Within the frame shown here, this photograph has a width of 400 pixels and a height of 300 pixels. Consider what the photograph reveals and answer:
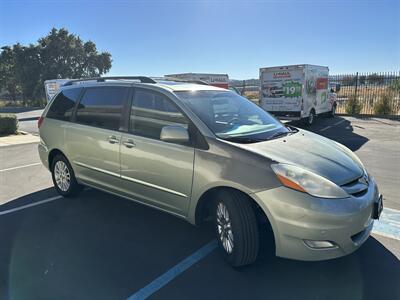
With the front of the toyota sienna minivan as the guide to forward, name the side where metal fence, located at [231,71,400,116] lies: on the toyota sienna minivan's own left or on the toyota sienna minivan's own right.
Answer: on the toyota sienna minivan's own left

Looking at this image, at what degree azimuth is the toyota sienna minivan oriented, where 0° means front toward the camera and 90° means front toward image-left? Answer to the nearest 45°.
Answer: approximately 315°

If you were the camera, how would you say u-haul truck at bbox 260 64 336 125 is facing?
facing away from the viewer and to the right of the viewer

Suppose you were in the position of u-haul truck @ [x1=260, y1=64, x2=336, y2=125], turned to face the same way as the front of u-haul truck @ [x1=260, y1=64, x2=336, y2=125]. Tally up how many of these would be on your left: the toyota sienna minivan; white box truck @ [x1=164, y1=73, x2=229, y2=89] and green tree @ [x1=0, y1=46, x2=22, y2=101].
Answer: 2

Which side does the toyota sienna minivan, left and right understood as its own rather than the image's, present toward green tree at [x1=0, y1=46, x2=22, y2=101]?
back

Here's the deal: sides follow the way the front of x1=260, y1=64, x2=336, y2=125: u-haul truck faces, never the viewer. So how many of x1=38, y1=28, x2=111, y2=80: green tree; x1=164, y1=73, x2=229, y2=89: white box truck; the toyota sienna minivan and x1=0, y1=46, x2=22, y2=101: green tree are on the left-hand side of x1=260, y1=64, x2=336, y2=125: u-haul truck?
3

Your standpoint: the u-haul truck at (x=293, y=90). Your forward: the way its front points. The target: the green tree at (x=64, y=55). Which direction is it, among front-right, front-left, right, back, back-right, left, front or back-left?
left

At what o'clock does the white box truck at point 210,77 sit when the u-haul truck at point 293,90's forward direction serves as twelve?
The white box truck is roughly at 9 o'clock from the u-haul truck.

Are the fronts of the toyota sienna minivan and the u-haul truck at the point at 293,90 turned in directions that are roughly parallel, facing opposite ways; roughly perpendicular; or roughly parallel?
roughly perpendicular

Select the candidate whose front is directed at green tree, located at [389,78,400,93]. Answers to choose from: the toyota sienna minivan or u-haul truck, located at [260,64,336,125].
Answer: the u-haul truck

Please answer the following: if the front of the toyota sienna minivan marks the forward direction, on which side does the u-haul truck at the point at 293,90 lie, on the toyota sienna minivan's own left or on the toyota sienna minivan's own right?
on the toyota sienna minivan's own left
